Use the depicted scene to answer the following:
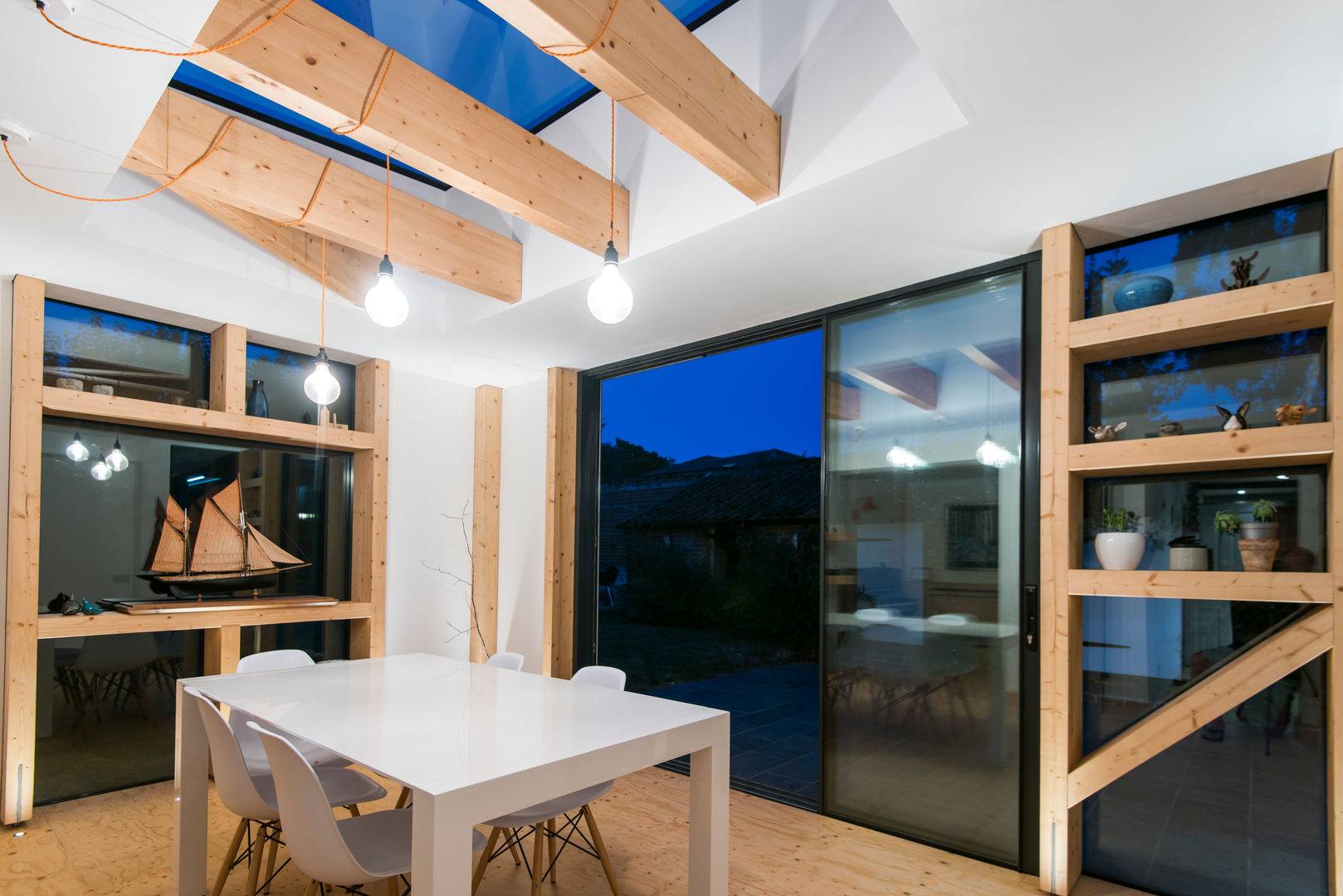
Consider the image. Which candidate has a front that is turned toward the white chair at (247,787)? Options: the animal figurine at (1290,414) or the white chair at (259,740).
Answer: the white chair at (259,740)

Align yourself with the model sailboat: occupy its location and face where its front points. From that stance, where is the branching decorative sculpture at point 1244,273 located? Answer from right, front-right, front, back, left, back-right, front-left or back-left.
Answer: front-right

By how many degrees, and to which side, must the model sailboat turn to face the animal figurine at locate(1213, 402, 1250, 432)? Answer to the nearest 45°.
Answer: approximately 45° to its right

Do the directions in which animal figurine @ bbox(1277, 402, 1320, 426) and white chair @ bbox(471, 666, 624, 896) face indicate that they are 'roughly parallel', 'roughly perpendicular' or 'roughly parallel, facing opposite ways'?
roughly perpendicular

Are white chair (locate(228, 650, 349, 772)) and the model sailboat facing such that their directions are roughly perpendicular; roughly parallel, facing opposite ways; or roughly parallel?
roughly perpendicular

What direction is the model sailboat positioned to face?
to the viewer's right

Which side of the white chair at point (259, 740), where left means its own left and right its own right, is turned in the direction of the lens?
front
